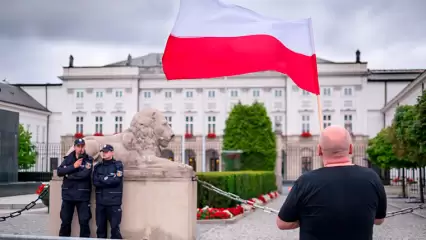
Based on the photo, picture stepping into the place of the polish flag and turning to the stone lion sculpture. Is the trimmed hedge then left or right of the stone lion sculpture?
right

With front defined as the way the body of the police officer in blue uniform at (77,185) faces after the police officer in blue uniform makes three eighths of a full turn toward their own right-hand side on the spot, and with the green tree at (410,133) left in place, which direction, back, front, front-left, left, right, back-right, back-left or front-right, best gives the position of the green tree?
right

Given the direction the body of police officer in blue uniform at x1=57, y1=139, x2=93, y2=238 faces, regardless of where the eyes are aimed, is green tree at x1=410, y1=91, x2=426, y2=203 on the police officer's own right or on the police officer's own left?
on the police officer's own left

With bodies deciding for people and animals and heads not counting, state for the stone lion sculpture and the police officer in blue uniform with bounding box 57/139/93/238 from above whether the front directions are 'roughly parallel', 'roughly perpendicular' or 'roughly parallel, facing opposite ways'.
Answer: roughly perpendicular

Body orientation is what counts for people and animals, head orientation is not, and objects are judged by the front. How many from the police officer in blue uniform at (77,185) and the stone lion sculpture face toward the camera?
1

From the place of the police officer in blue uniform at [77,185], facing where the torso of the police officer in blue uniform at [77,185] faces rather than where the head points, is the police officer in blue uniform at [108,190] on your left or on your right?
on your left

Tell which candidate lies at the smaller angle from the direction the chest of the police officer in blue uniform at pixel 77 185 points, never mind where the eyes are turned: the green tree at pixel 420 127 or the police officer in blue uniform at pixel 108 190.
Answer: the police officer in blue uniform

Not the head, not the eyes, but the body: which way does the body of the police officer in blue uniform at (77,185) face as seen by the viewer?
toward the camera

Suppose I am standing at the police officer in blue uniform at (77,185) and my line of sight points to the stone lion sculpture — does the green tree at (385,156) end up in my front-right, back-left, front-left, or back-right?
front-left

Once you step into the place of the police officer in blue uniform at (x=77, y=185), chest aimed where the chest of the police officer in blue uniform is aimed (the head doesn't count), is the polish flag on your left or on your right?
on your left
